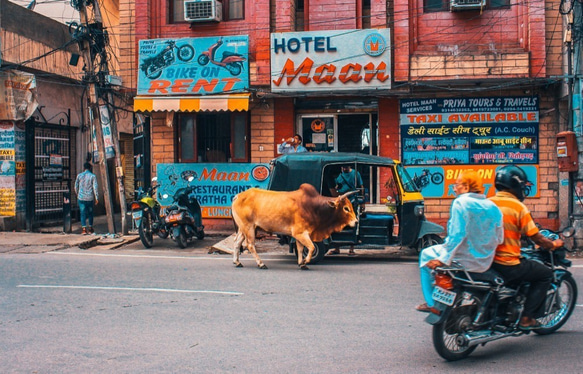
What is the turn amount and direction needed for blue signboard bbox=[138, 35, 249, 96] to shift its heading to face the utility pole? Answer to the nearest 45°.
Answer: approximately 90° to its right

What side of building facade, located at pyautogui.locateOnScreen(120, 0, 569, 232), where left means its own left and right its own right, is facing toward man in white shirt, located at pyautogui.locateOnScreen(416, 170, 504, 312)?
front

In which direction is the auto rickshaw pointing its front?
to the viewer's right

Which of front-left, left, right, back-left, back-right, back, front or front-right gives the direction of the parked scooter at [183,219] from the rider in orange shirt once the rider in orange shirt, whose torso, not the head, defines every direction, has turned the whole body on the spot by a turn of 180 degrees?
right

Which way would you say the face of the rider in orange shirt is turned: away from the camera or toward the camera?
away from the camera

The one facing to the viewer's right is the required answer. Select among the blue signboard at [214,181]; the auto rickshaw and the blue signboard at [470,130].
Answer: the auto rickshaw

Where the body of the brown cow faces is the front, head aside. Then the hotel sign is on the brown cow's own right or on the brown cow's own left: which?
on the brown cow's own left

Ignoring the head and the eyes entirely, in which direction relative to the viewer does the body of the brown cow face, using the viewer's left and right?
facing to the right of the viewer

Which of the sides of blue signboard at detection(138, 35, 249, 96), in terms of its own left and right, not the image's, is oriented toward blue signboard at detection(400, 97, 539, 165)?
left
